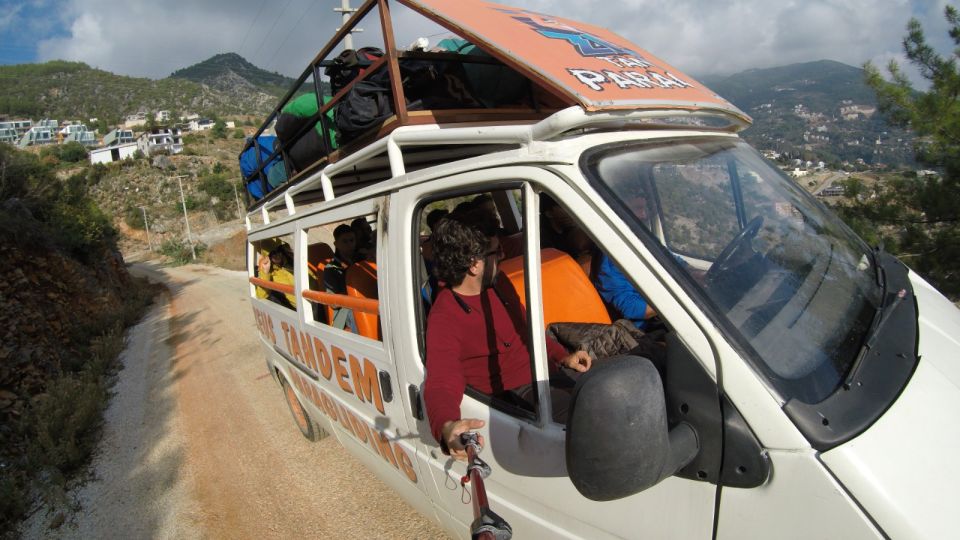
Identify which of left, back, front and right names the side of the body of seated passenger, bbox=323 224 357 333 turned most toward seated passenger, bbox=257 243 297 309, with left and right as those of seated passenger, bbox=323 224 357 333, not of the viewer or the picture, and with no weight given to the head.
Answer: back

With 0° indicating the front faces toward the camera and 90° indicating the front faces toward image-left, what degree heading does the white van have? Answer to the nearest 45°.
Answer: approximately 315°

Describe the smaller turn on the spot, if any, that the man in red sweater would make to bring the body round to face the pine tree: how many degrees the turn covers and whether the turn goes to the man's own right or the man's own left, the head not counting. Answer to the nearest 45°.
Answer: approximately 90° to the man's own left

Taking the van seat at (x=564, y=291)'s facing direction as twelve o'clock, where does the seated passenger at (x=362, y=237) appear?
The seated passenger is roughly at 6 o'clock from the van seat.

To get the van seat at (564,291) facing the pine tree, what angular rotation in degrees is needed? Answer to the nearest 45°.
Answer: approximately 90° to its left

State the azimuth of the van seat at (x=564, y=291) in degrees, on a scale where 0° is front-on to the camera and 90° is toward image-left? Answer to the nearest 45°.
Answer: approximately 315°

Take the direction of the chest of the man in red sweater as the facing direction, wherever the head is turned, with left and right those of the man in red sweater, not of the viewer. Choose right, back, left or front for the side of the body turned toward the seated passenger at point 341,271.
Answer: back

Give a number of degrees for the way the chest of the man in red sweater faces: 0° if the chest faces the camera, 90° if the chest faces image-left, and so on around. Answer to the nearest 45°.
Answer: approximately 315°
